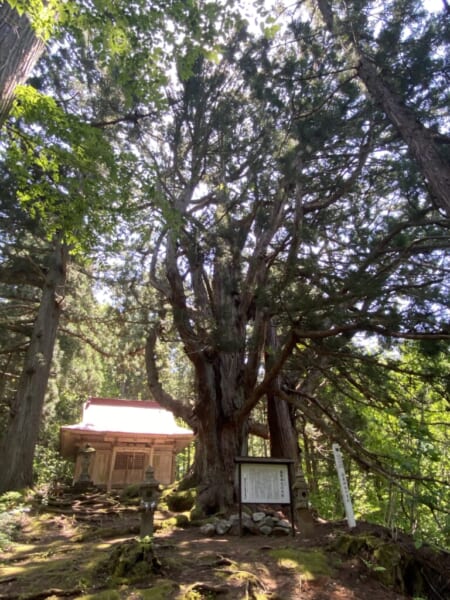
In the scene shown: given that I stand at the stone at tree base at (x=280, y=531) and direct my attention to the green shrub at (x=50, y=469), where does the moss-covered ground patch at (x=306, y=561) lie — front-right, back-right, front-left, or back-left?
back-left

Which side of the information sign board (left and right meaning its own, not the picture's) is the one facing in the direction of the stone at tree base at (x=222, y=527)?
right

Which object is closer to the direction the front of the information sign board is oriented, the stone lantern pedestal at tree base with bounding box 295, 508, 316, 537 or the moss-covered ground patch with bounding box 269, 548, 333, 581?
the moss-covered ground patch

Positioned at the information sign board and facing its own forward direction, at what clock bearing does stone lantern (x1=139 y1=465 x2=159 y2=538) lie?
The stone lantern is roughly at 2 o'clock from the information sign board.

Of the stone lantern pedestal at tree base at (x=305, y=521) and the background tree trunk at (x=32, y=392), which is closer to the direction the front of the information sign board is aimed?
the stone lantern pedestal at tree base

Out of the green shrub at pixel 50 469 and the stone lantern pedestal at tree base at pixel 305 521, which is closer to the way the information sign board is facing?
the stone lantern pedestal at tree base

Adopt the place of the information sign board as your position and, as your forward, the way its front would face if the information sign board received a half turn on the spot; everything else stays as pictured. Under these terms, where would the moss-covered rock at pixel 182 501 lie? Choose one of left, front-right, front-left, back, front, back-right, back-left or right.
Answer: front-left

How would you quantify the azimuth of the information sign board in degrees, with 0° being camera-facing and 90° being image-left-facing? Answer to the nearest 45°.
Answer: approximately 0°

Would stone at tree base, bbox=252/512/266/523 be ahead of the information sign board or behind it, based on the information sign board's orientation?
behind

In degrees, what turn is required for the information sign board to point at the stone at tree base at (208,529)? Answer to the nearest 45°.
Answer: approximately 90° to its right

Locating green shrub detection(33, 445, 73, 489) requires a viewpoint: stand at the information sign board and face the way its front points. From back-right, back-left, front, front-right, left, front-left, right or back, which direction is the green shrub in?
back-right

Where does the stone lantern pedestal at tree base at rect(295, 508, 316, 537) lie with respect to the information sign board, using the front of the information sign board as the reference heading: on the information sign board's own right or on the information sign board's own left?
on the information sign board's own left

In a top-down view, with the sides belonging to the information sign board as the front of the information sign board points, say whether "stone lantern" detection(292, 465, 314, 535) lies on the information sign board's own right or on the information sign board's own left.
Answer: on the information sign board's own left

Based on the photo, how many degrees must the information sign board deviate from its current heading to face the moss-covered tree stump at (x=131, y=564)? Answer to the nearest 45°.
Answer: approximately 45° to its right
